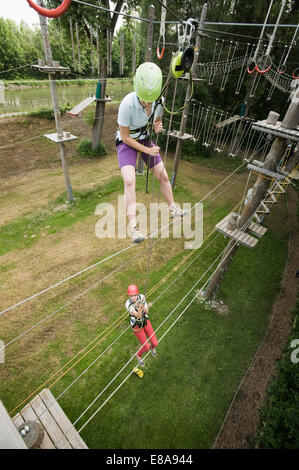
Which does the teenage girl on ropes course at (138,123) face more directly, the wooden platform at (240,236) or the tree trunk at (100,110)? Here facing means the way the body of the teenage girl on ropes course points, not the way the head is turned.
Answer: the wooden platform

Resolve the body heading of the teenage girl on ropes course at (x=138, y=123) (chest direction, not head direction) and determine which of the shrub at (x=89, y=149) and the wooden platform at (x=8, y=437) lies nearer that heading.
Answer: the wooden platform

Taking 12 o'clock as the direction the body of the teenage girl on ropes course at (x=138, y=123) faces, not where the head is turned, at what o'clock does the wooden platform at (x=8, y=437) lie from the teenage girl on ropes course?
The wooden platform is roughly at 2 o'clock from the teenage girl on ropes course.

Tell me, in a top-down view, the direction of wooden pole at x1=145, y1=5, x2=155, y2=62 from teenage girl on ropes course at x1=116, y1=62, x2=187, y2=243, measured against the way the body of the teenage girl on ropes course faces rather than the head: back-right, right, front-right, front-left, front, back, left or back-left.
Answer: back-left

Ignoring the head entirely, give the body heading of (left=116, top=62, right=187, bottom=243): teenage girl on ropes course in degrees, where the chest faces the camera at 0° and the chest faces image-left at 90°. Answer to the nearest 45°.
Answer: approximately 315°

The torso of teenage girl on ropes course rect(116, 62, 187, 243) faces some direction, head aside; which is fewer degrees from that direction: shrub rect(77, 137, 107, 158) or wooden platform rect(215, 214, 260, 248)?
the wooden platform

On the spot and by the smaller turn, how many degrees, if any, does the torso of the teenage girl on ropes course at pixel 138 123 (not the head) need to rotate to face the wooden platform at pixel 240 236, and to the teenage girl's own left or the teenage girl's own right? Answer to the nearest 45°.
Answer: approximately 45° to the teenage girl's own left

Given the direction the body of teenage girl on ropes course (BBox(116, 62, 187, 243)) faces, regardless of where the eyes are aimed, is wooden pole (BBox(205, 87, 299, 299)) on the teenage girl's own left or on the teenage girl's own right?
on the teenage girl's own left

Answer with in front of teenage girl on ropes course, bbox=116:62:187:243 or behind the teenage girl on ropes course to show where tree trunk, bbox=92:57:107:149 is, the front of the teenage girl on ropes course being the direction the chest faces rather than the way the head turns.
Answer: behind
